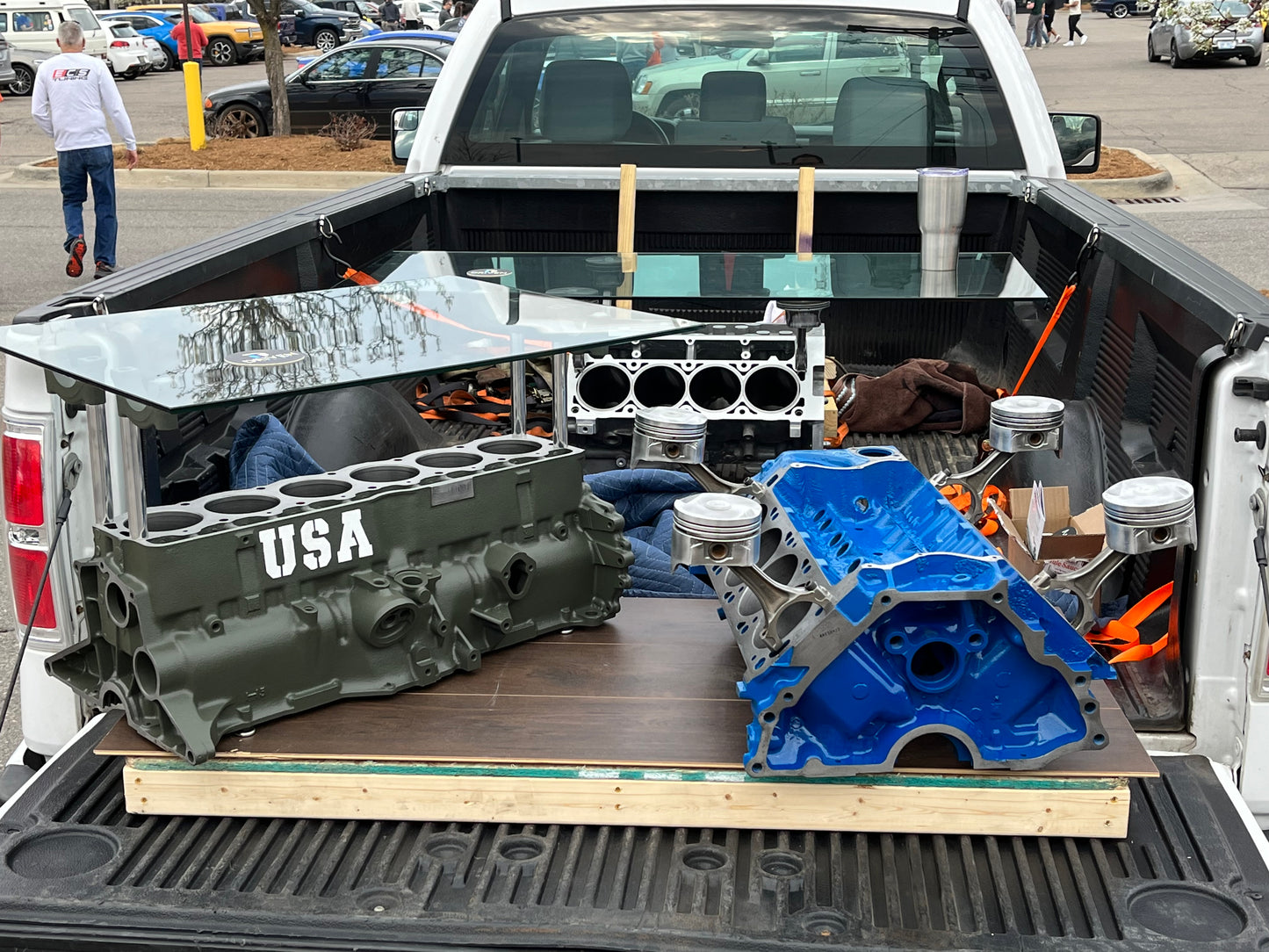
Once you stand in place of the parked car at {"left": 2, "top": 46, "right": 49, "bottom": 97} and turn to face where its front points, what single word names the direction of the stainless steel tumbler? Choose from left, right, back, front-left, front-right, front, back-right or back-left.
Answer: front-right

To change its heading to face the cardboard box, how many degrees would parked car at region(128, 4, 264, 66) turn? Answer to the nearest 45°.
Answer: approximately 45° to its right

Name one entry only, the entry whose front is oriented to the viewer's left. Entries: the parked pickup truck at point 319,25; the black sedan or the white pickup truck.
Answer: the black sedan

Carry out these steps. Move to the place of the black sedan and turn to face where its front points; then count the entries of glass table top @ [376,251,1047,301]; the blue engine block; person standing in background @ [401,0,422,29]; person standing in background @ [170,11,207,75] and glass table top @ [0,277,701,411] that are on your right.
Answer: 2

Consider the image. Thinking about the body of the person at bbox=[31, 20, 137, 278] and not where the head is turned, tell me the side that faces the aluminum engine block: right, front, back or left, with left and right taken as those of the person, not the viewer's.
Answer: back

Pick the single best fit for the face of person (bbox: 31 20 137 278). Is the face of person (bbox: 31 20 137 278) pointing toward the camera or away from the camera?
away from the camera

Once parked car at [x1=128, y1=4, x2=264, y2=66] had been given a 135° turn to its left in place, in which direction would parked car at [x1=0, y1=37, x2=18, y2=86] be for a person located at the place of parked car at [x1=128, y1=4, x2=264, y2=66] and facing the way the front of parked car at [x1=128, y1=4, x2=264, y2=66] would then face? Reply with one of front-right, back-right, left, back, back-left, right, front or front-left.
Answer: back-left

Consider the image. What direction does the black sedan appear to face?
to the viewer's left

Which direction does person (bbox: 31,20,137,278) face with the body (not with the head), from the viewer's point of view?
away from the camera

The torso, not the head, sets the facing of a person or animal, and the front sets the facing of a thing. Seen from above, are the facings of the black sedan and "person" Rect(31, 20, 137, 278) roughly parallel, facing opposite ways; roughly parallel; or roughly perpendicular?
roughly perpendicular

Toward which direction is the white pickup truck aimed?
away from the camera

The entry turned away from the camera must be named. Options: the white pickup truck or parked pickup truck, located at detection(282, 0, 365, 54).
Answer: the white pickup truck
